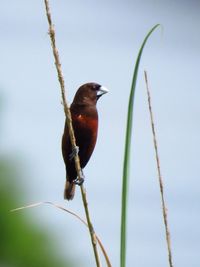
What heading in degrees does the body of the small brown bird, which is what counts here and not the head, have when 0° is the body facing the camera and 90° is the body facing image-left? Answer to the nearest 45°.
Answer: approximately 270°
